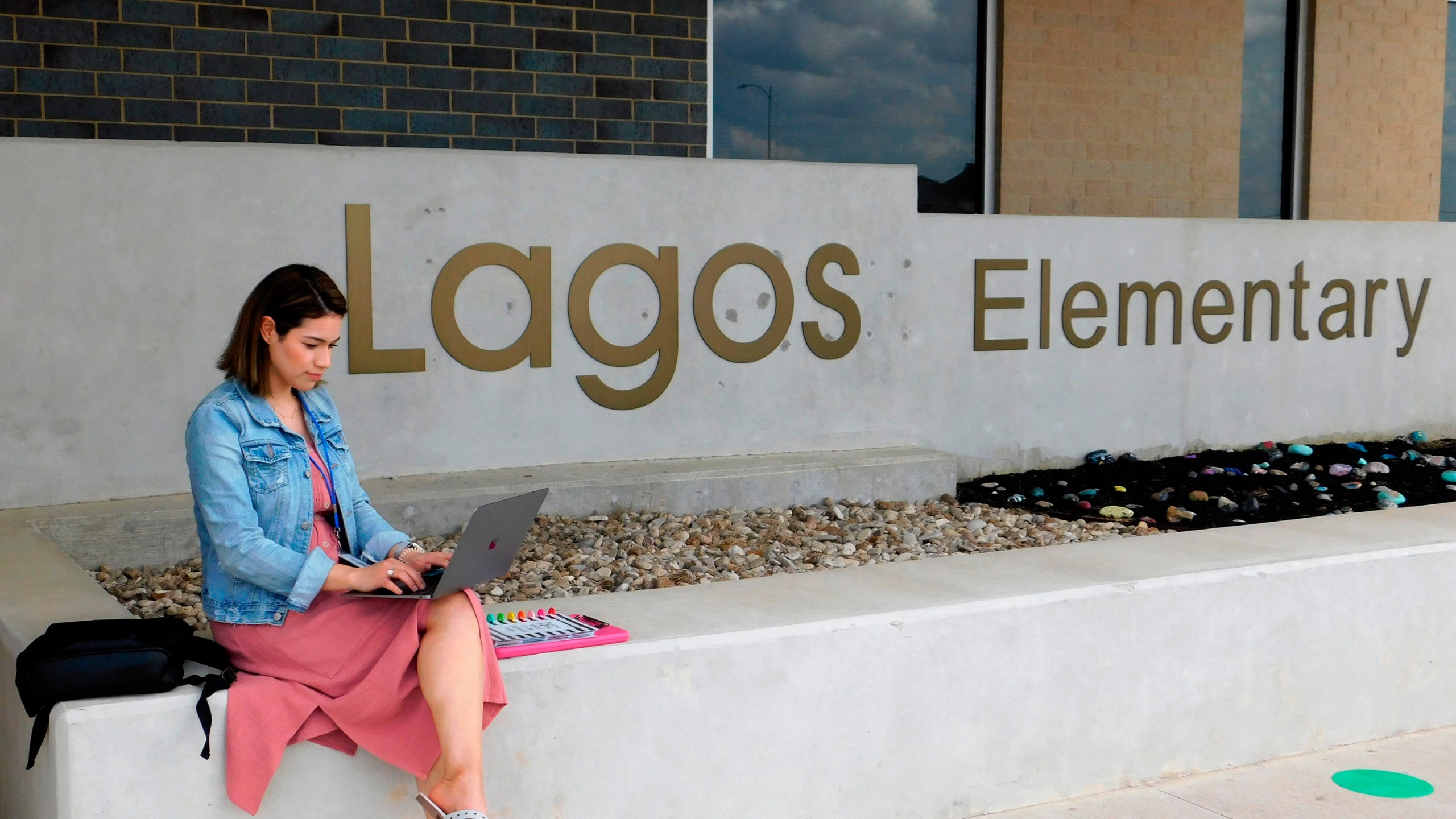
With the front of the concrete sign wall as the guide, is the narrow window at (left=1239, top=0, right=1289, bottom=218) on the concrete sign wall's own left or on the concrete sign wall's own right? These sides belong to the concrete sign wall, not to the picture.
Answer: on the concrete sign wall's own left

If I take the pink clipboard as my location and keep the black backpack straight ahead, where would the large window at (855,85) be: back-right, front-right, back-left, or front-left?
back-right

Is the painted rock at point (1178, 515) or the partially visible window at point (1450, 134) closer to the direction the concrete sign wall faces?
the painted rock

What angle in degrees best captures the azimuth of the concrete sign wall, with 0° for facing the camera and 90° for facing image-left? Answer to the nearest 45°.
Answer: approximately 315°

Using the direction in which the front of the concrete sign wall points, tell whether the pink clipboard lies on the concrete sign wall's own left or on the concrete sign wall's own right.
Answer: on the concrete sign wall's own right

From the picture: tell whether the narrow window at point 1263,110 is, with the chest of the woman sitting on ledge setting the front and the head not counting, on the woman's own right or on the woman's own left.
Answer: on the woman's own left

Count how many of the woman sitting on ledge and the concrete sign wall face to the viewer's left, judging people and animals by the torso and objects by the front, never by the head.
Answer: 0
